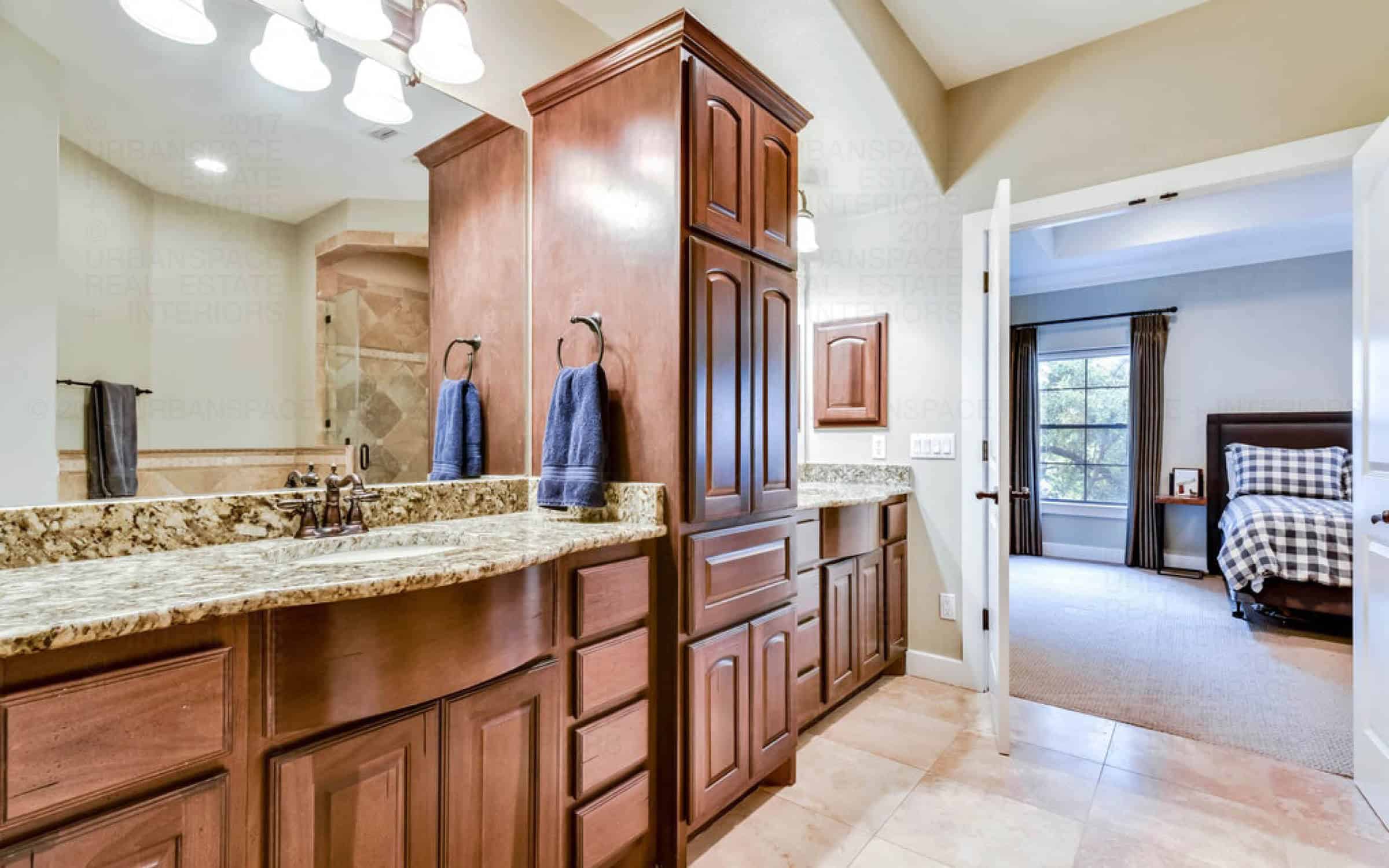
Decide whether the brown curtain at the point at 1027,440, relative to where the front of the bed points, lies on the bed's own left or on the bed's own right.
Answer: on the bed's own right

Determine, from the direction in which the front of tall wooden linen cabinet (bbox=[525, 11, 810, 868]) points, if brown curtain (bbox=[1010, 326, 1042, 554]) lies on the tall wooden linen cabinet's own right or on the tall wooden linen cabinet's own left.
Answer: on the tall wooden linen cabinet's own left

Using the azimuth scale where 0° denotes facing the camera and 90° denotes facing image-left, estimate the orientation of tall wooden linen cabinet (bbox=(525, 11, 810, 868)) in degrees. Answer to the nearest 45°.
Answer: approximately 315°

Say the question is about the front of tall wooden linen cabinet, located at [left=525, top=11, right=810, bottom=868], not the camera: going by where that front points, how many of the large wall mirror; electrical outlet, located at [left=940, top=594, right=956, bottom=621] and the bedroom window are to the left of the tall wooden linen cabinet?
2

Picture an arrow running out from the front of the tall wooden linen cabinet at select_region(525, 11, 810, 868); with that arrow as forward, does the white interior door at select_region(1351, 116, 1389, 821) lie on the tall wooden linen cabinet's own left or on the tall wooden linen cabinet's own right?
on the tall wooden linen cabinet's own left

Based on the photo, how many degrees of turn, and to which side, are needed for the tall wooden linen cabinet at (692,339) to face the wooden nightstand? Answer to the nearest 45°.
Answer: approximately 90° to its left

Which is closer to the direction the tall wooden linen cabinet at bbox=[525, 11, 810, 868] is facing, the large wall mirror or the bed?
the bed
